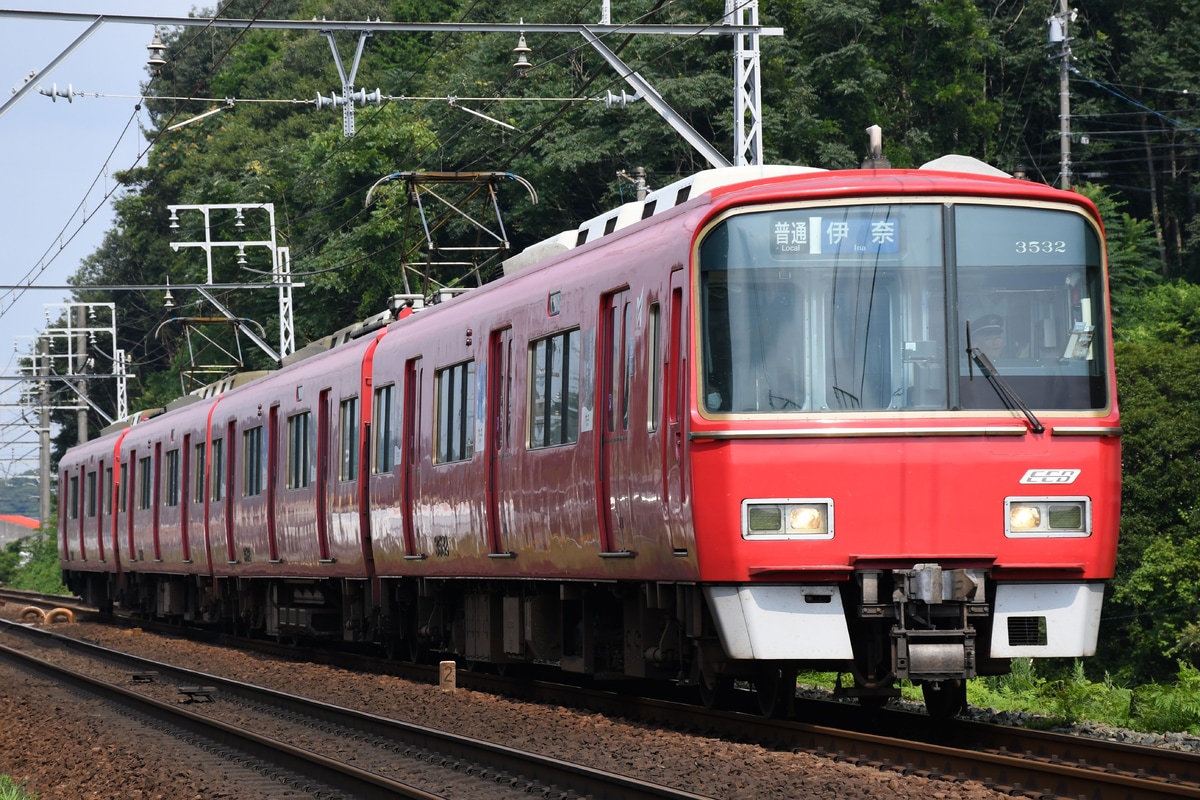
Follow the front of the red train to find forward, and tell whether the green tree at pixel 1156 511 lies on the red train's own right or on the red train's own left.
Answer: on the red train's own left

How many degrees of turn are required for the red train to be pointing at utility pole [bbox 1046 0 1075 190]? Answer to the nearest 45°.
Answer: approximately 135° to its left

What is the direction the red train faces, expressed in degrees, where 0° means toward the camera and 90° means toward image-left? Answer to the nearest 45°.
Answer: approximately 315°
